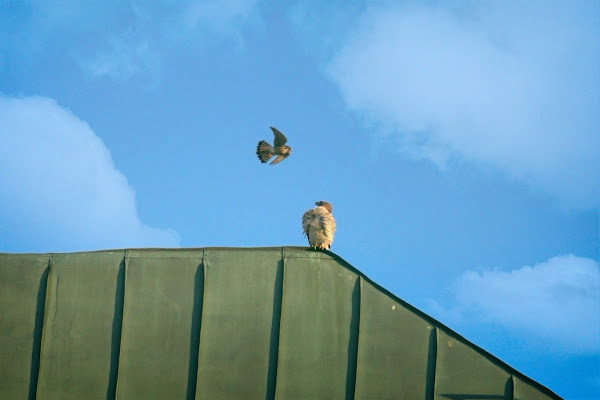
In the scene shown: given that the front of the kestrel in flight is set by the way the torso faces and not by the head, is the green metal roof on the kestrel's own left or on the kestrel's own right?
on the kestrel's own right

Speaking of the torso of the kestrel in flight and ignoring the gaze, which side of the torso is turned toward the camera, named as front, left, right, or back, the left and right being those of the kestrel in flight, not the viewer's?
right

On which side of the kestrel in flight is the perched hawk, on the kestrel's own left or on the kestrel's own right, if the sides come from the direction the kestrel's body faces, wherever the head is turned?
on the kestrel's own right
